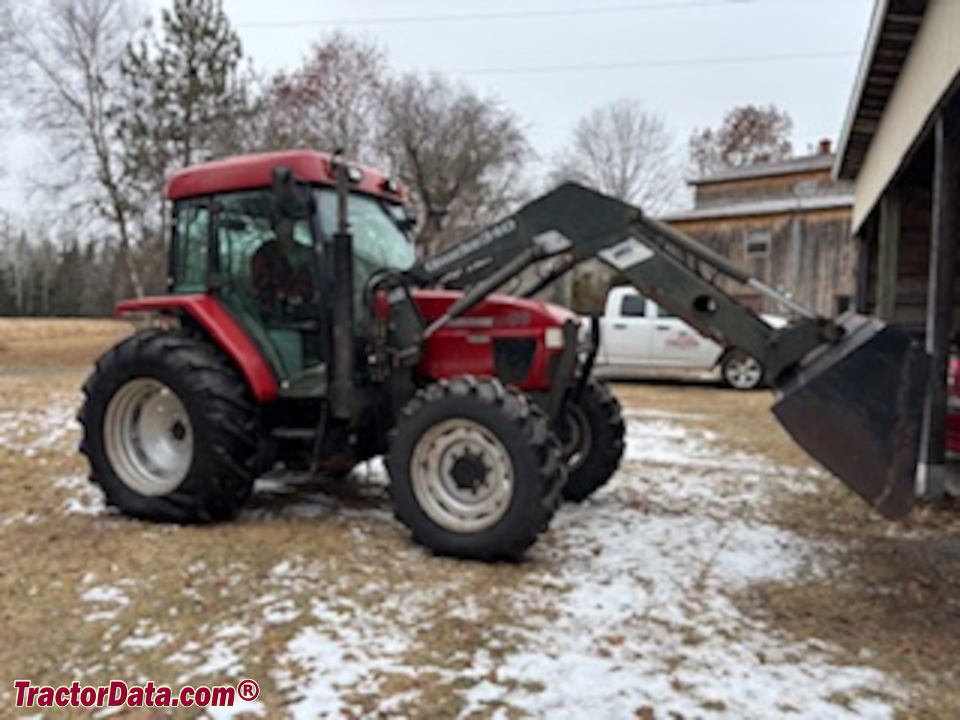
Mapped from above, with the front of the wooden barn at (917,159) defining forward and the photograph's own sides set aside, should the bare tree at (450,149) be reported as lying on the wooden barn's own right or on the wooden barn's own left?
on the wooden barn's own right

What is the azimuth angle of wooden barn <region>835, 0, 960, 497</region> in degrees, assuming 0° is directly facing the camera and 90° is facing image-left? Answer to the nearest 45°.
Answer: approximately 90°

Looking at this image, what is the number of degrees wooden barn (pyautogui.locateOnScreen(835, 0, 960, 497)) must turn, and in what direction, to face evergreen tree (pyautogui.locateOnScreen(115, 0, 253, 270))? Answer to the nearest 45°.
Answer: approximately 45° to its right

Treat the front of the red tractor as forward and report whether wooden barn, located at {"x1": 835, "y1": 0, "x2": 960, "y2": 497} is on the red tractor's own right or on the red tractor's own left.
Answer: on the red tractor's own left

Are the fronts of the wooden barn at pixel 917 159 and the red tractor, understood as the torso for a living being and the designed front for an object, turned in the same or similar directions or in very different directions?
very different directions

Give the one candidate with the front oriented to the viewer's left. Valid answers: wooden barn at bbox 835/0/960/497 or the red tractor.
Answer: the wooden barn
